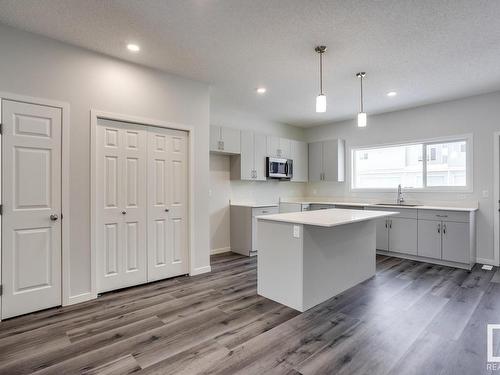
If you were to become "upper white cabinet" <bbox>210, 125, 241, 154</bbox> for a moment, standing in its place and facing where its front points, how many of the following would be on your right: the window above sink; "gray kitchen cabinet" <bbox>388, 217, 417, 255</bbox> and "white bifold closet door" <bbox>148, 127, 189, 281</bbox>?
1

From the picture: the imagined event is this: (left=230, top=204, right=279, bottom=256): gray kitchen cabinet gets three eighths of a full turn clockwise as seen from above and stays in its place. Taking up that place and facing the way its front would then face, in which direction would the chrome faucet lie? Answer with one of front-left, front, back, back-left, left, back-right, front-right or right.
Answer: back

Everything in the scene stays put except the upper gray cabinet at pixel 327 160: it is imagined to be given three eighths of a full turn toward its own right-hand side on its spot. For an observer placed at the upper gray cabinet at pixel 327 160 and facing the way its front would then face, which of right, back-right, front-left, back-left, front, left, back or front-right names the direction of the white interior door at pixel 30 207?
back-left

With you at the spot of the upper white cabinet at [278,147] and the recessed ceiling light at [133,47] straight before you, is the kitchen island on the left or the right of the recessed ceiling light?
left

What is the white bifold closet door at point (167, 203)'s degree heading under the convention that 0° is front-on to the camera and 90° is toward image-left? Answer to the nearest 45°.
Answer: approximately 315°

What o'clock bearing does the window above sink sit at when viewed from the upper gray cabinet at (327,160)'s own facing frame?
The window above sink is roughly at 8 o'clock from the upper gray cabinet.

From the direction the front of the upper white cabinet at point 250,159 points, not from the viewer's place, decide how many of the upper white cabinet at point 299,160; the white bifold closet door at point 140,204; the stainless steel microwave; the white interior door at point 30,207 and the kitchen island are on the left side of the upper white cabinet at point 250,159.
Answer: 2

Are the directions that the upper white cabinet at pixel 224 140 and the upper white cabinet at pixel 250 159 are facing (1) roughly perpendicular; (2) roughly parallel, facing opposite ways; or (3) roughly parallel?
roughly parallel

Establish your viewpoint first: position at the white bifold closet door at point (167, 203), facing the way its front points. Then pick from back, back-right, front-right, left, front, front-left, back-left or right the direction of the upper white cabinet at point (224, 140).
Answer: left

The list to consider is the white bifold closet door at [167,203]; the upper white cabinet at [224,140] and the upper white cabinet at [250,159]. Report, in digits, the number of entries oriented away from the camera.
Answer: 0

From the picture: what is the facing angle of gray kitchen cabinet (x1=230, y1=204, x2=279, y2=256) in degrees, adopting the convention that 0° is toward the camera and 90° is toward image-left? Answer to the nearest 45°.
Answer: approximately 315°

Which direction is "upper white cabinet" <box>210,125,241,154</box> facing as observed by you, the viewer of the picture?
facing the viewer and to the right of the viewer

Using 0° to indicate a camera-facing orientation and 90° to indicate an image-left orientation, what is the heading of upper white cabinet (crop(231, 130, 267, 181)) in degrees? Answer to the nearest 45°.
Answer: approximately 315°

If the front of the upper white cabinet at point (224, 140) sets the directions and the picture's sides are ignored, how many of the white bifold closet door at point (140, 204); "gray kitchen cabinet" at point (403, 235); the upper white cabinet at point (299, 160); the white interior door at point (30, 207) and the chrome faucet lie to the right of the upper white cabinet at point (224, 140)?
2
